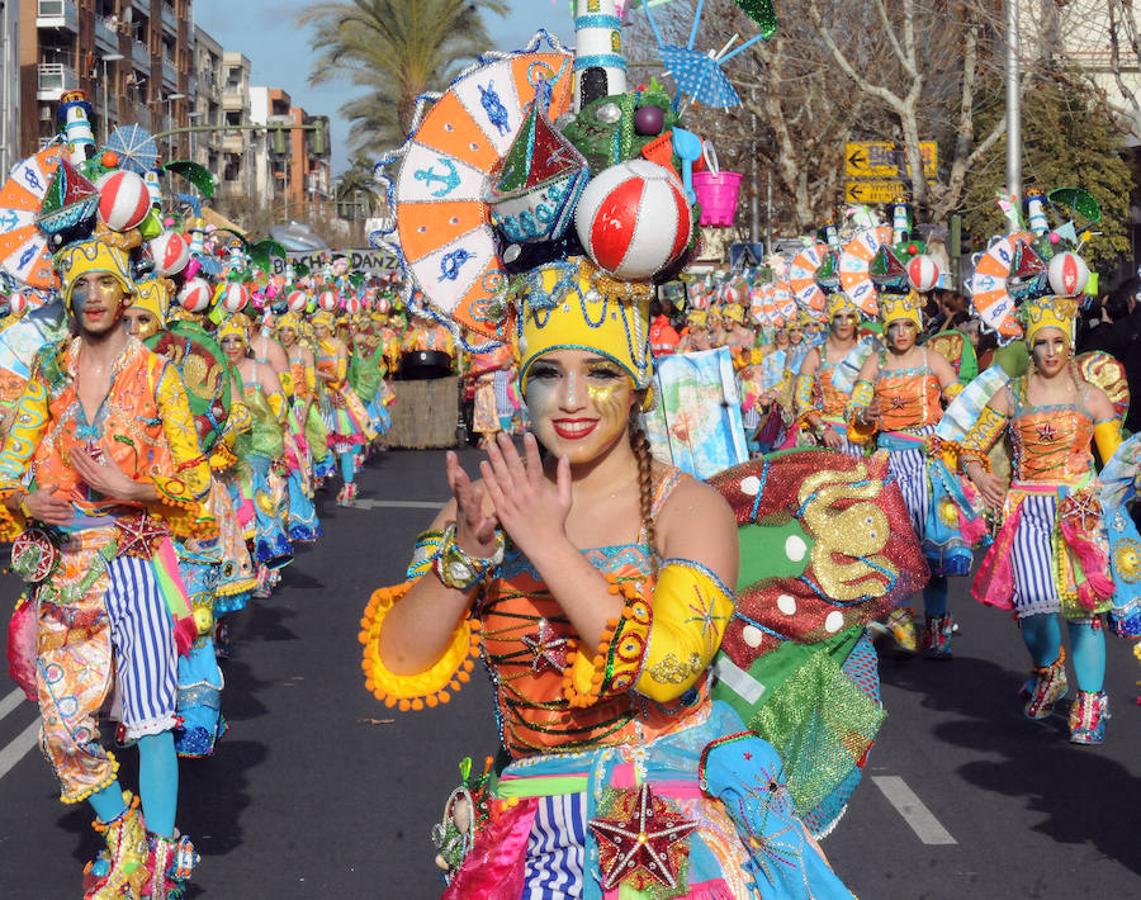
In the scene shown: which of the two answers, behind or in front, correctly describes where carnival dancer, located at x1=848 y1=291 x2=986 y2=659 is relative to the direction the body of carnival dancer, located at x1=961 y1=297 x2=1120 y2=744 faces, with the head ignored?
behind

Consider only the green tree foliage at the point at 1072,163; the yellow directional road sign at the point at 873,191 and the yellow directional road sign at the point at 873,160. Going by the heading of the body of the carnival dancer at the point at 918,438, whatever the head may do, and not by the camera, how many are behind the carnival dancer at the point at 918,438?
3

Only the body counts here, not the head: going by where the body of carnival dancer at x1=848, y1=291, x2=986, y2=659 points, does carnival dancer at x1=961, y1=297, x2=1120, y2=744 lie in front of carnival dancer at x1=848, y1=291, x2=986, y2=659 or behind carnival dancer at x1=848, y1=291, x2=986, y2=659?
in front

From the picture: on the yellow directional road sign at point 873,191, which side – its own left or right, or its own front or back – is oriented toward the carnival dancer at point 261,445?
front

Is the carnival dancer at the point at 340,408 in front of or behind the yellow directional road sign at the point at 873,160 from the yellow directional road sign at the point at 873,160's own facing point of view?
in front

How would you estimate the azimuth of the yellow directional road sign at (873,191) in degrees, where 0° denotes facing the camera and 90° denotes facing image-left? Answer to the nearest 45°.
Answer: approximately 0°

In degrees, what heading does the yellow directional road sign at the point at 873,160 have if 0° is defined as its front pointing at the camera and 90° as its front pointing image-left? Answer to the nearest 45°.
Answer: approximately 0°
